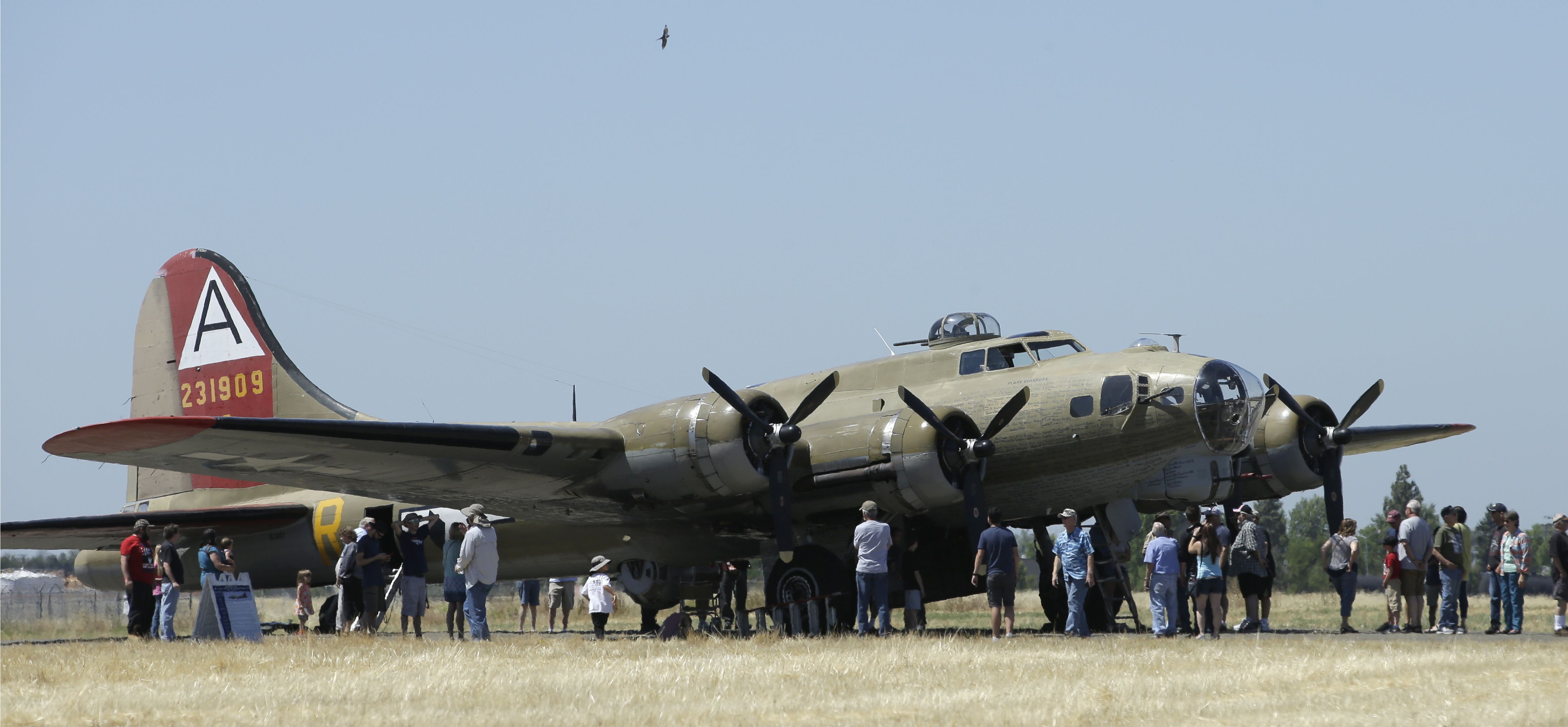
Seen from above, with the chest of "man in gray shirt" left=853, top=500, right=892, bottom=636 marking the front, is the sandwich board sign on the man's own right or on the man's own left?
on the man's own left

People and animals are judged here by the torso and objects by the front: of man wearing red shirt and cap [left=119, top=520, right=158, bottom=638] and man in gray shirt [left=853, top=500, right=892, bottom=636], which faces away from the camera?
the man in gray shirt

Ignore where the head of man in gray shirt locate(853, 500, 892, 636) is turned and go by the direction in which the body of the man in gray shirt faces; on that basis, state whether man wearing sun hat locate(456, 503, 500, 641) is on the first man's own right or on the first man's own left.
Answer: on the first man's own left

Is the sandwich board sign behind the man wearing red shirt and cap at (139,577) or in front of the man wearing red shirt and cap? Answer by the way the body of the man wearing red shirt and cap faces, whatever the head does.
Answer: in front

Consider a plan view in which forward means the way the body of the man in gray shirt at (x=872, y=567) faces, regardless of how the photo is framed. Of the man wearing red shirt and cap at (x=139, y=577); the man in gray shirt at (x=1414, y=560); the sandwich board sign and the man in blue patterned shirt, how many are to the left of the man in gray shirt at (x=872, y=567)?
2

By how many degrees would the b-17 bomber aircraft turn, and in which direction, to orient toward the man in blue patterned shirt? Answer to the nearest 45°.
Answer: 0° — it already faces them

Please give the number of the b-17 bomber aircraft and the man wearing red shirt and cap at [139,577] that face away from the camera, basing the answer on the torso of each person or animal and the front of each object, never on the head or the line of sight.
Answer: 0

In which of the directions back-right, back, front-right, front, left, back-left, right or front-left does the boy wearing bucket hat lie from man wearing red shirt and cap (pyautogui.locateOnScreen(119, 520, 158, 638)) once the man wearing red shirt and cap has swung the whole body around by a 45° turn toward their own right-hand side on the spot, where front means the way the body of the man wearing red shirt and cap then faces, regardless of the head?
left

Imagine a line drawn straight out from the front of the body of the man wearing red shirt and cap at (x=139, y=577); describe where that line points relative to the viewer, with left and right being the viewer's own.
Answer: facing the viewer and to the right of the viewer

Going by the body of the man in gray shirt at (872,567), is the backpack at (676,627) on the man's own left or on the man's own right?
on the man's own left

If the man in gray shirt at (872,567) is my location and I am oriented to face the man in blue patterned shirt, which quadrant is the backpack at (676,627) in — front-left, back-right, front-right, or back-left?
back-left
